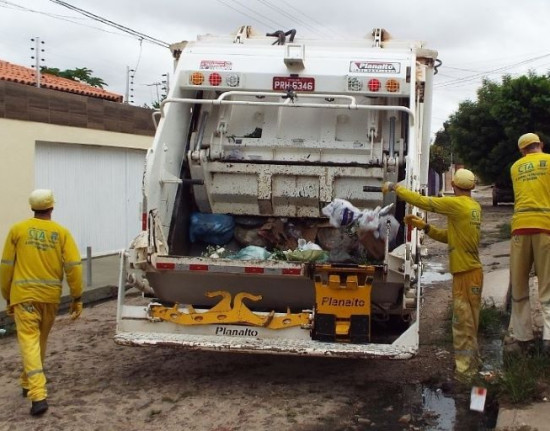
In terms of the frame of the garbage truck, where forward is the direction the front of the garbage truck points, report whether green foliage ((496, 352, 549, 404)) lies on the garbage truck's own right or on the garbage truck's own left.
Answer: on the garbage truck's own right

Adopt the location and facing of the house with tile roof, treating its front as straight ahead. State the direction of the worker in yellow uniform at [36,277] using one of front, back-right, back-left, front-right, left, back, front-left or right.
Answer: front-right

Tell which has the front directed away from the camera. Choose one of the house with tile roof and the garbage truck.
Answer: the garbage truck

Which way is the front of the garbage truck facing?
away from the camera

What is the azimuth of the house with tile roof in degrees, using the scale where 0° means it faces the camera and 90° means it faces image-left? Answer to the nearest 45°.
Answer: approximately 315°

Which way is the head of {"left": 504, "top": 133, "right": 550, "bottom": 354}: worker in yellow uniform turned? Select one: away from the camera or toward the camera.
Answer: away from the camera
